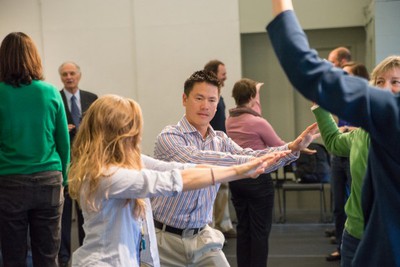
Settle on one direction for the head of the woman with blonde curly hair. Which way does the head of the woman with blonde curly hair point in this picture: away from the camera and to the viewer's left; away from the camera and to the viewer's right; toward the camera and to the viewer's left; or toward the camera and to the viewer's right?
away from the camera and to the viewer's right

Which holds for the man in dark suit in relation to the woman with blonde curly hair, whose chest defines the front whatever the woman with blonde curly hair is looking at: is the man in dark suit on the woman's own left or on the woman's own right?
on the woman's own left

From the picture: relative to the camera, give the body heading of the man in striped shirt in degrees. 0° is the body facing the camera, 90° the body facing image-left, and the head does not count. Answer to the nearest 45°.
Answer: approximately 315°

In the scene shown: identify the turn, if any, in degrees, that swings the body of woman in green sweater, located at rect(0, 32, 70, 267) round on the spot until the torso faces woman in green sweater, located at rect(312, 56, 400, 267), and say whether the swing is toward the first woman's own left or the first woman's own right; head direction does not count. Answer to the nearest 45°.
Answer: approximately 135° to the first woman's own right

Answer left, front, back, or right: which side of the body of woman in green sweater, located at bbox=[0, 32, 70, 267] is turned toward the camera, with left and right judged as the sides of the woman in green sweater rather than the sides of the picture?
back

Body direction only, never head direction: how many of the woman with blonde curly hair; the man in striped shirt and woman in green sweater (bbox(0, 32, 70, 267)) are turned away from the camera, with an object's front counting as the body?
1

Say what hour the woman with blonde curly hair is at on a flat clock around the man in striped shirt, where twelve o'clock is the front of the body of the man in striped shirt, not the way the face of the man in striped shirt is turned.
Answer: The woman with blonde curly hair is roughly at 2 o'clock from the man in striped shirt.

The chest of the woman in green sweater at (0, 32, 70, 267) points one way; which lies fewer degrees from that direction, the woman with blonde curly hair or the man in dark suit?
the man in dark suit

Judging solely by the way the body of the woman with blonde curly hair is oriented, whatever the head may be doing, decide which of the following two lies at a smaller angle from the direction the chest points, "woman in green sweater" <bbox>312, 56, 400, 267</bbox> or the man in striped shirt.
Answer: the woman in green sweater

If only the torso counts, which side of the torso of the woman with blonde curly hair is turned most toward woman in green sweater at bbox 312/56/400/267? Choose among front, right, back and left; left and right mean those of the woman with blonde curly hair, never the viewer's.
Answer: front

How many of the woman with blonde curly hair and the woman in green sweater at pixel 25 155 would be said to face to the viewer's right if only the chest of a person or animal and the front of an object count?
1

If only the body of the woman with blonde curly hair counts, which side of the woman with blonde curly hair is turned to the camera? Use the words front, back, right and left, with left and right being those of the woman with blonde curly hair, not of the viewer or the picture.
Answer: right
